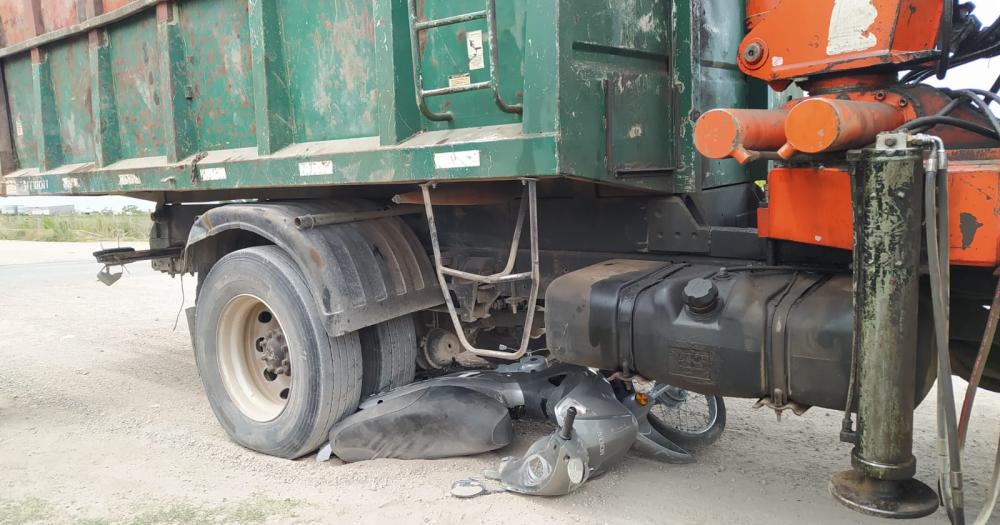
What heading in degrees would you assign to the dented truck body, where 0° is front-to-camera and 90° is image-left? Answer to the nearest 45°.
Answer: approximately 315°
